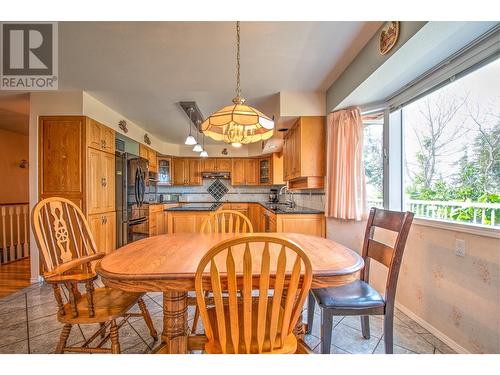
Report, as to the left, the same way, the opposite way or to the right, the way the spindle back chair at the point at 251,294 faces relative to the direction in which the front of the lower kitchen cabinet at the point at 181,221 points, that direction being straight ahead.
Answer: the opposite way

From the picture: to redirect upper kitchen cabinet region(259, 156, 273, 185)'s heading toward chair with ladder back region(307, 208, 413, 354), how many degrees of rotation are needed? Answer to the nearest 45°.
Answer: approximately 45° to its left

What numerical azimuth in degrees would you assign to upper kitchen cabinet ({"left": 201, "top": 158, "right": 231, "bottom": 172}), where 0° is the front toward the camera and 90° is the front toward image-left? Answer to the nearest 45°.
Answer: approximately 0°

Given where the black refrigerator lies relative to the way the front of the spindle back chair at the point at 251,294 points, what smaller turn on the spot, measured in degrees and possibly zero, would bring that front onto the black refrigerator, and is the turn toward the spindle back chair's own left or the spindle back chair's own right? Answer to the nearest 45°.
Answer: approximately 45° to the spindle back chair's own left

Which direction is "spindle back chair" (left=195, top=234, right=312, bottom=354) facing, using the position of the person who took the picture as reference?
facing away from the viewer

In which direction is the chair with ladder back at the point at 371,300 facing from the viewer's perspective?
to the viewer's left
